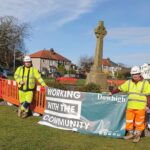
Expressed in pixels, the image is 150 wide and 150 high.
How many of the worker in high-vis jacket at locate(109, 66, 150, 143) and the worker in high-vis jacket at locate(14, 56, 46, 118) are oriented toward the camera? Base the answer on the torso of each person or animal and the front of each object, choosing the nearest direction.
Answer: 2

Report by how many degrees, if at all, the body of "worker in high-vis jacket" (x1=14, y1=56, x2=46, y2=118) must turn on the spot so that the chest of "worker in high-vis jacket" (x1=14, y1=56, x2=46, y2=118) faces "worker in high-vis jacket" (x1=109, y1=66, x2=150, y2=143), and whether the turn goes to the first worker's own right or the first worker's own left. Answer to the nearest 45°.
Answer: approximately 45° to the first worker's own left

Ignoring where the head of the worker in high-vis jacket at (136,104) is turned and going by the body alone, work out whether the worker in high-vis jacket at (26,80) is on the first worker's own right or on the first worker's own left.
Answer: on the first worker's own right

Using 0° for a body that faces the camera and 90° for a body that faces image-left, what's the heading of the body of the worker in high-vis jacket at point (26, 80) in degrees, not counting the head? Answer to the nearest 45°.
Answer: approximately 0°

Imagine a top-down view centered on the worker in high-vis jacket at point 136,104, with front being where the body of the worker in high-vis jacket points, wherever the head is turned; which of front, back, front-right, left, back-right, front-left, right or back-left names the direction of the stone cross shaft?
back
